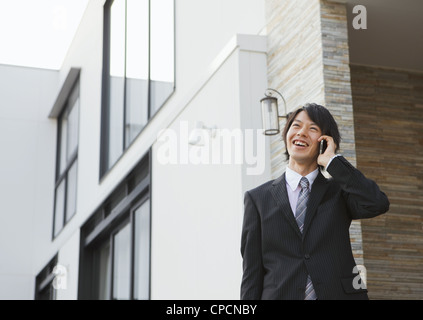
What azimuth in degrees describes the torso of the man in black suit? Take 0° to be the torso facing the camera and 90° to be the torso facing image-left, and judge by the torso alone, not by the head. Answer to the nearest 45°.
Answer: approximately 0°

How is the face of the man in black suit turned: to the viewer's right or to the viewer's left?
to the viewer's left

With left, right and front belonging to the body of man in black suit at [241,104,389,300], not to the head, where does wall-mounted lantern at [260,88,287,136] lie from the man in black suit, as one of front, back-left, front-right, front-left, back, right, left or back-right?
back
